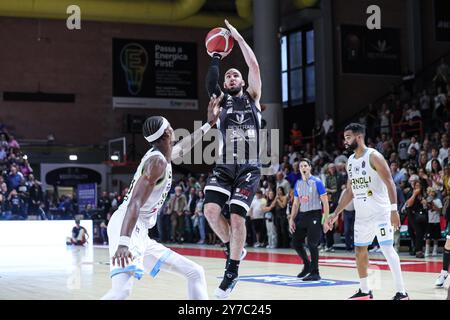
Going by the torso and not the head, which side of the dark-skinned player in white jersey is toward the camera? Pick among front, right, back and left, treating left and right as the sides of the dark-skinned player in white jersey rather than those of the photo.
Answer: right

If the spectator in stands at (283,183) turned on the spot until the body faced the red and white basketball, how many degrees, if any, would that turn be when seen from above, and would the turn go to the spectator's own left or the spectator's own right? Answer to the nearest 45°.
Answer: approximately 45° to the spectator's own left

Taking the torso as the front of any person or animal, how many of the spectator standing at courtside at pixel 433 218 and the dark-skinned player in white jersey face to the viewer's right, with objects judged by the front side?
1

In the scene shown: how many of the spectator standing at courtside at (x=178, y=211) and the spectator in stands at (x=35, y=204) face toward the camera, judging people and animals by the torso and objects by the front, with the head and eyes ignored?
2

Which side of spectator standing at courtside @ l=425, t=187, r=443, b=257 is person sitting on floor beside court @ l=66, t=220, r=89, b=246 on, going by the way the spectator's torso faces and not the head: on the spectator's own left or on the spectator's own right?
on the spectator's own right

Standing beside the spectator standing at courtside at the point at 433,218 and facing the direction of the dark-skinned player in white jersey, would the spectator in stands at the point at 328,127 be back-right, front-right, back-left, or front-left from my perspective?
back-right

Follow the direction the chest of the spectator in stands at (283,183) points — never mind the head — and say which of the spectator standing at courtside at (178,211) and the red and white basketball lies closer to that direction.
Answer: the red and white basketball

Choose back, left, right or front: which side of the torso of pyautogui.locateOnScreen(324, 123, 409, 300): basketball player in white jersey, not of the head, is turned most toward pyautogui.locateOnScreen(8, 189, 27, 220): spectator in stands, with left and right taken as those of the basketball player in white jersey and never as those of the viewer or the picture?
right

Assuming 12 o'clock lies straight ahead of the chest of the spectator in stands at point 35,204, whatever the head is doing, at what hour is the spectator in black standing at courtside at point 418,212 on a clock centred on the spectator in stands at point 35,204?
the spectator in black standing at courtside at point 418,212 is roughly at 11 o'clock from the spectator in stands at point 35,204.

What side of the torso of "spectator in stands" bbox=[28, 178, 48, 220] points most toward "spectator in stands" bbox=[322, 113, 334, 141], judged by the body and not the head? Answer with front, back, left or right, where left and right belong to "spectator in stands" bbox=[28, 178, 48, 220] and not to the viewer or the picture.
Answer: left

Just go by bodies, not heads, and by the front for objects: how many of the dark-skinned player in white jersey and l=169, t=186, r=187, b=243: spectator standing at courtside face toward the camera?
1
